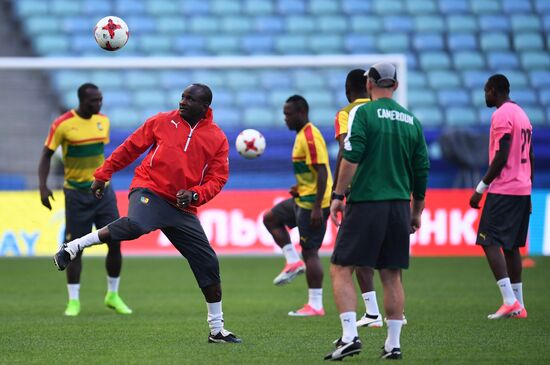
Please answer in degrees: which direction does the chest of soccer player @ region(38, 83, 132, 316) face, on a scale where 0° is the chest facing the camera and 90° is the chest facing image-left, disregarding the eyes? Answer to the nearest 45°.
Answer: approximately 315°

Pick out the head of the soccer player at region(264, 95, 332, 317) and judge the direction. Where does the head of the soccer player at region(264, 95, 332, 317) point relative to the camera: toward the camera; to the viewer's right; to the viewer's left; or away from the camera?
to the viewer's left

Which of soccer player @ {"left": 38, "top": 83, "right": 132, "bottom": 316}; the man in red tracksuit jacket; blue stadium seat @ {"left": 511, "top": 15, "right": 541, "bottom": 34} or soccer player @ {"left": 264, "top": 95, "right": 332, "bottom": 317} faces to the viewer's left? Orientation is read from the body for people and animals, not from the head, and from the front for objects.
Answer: soccer player @ {"left": 264, "top": 95, "right": 332, "bottom": 317}

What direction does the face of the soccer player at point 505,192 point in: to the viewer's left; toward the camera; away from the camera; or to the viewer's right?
to the viewer's left

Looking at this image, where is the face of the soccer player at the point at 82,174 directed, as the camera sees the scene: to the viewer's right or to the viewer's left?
to the viewer's right
